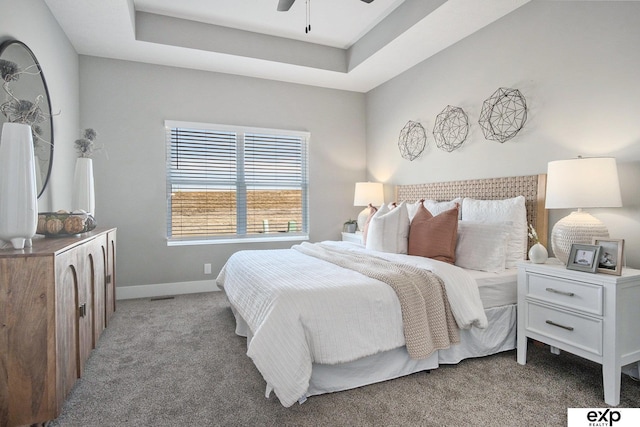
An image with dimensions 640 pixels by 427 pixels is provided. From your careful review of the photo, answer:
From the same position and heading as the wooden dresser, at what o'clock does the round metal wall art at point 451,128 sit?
The round metal wall art is roughly at 12 o'clock from the wooden dresser.

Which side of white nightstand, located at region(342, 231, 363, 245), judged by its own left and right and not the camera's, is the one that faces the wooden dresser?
front

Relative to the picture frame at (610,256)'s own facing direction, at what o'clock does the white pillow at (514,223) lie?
The white pillow is roughly at 3 o'clock from the picture frame.

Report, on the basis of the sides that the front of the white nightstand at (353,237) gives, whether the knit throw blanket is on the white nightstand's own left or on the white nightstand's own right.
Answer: on the white nightstand's own left

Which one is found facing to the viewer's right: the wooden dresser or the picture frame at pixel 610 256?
the wooden dresser

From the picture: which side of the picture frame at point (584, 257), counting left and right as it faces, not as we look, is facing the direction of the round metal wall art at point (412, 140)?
right

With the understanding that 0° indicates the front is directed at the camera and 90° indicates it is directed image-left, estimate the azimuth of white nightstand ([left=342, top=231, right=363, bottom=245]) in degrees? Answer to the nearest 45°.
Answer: approximately 45°

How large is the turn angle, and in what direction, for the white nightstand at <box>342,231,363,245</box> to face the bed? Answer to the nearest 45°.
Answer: approximately 45° to its left

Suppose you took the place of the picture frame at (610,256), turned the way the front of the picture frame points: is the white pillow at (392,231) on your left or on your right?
on your right

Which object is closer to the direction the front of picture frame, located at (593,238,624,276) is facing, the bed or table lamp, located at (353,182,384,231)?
the bed

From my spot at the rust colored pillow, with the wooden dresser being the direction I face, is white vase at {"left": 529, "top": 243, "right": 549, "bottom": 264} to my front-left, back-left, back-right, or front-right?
back-left

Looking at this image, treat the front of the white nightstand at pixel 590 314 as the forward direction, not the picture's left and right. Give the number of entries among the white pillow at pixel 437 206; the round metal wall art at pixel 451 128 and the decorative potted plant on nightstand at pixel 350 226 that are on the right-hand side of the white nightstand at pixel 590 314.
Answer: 3

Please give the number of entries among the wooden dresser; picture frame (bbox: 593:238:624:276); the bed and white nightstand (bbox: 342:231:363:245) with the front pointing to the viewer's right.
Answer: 1

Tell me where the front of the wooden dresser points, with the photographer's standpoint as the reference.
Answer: facing to the right of the viewer

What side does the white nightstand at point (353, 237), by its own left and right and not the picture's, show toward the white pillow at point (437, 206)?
left

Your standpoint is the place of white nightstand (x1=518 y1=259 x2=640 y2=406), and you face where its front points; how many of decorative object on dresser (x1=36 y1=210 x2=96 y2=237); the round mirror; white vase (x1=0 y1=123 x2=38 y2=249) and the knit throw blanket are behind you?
0
